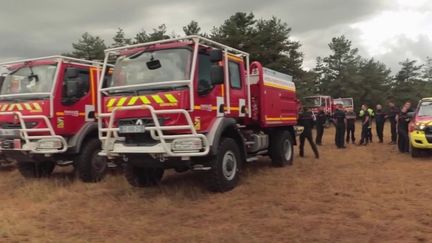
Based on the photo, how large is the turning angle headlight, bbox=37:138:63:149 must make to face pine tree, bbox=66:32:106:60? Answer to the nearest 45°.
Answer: approximately 135° to its right

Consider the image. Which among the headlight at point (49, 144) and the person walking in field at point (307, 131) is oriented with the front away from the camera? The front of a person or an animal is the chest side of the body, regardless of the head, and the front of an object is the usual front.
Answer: the person walking in field

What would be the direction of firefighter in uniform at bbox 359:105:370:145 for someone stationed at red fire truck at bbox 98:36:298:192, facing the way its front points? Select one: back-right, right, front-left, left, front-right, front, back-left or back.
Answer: back

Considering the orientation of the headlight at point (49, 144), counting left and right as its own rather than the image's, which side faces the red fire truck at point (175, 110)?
left

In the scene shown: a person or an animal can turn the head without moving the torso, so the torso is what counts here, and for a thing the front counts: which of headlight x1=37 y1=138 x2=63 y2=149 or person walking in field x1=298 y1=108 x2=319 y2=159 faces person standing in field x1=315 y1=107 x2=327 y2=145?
person walking in field x1=298 y1=108 x2=319 y2=159

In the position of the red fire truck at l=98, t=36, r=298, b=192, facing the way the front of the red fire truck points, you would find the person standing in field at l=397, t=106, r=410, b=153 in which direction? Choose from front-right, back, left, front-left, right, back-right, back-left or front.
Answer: back

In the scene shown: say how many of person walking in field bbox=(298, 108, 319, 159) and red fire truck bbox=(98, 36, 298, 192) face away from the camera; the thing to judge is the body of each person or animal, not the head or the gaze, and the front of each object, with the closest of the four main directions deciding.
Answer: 1

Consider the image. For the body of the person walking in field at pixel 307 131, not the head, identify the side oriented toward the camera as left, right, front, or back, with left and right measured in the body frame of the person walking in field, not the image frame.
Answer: back

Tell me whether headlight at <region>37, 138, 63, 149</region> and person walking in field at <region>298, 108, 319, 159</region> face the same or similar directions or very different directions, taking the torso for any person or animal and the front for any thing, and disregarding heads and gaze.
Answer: very different directions

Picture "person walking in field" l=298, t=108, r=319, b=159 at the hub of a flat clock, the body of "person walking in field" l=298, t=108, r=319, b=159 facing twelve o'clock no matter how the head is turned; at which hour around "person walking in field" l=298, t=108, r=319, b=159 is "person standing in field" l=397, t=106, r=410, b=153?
"person standing in field" l=397, t=106, r=410, b=153 is roughly at 2 o'clock from "person walking in field" l=298, t=108, r=319, b=159.

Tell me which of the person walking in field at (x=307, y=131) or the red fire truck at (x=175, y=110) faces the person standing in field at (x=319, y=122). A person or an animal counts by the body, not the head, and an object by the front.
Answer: the person walking in field at (x=307, y=131)

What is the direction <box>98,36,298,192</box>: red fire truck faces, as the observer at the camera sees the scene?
facing the viewer and to the left of the viewer
